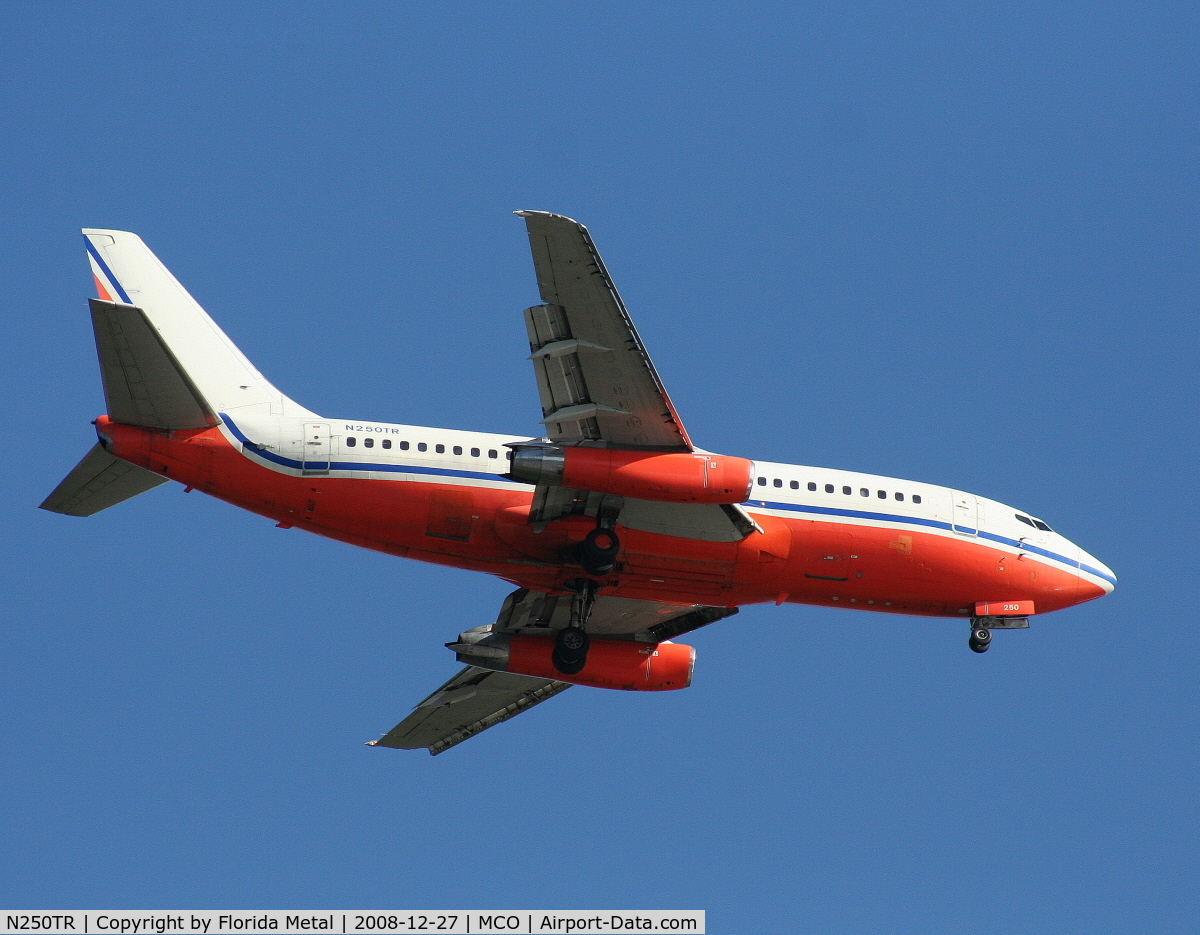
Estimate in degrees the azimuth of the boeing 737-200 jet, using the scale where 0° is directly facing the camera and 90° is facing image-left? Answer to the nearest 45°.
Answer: approximately 270°
